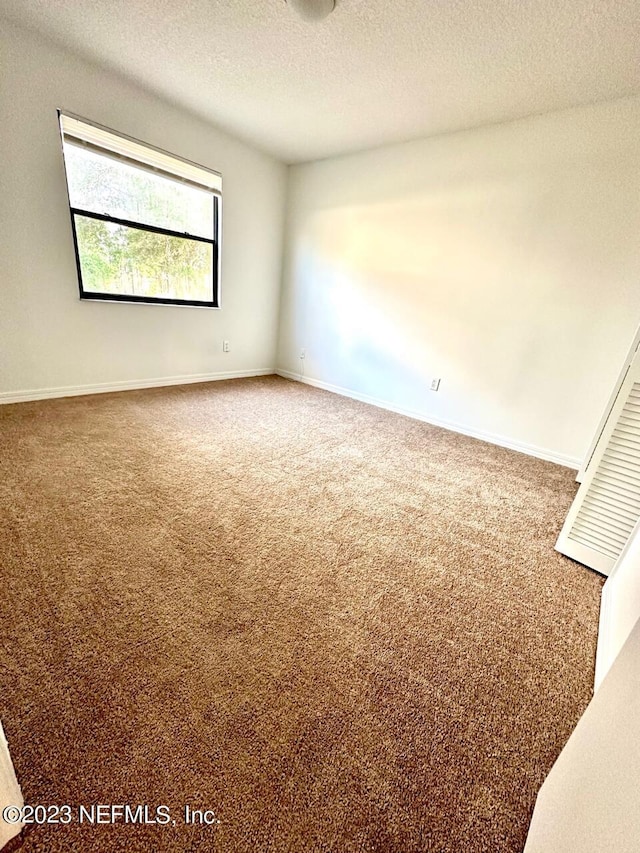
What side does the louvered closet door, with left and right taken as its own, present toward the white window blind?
right

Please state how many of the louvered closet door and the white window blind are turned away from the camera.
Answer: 0

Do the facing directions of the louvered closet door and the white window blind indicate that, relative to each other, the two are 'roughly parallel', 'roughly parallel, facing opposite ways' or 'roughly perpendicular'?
roughly perpendicular

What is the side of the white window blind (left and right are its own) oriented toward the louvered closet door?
front

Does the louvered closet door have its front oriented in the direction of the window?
no

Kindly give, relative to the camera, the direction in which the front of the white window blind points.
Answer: facing the viewer and to the right of the viewer
